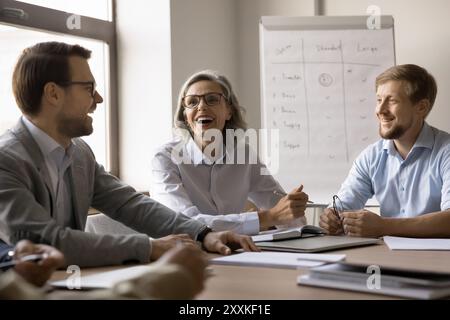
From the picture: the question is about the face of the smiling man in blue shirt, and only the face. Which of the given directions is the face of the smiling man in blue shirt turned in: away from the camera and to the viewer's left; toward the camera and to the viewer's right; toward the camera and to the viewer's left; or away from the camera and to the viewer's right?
toward the camera and to the viewer's left

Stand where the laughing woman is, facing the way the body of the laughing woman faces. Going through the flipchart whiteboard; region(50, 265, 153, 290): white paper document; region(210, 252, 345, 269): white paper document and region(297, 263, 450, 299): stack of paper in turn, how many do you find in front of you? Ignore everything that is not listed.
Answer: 3

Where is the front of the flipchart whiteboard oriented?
toward the camera

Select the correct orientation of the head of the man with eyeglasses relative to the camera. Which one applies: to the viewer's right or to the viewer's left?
to the viewer's right

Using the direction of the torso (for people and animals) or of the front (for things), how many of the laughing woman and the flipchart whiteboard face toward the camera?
2

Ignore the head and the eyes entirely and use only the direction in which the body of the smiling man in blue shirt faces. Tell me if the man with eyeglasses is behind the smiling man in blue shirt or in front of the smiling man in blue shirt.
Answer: in front

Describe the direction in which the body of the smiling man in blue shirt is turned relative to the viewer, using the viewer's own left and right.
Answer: facing the viewer and to the left of the viewer

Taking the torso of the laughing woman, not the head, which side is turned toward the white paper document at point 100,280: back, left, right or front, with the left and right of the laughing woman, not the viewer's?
front

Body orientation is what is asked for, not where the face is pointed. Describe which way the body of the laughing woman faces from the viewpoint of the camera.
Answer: toward the camera

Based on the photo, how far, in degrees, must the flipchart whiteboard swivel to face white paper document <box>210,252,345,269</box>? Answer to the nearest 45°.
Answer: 0° — it already faces it

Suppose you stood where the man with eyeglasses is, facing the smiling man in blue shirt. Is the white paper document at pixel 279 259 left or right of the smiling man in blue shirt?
right

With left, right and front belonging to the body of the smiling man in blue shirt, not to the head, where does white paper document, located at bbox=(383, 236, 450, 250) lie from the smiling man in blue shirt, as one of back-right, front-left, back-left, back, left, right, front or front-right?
front-left

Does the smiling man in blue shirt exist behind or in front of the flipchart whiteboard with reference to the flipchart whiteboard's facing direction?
in front

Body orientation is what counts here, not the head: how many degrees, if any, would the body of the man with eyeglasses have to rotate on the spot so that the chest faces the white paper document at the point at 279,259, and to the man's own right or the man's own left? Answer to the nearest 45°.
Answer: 0° — they already face it

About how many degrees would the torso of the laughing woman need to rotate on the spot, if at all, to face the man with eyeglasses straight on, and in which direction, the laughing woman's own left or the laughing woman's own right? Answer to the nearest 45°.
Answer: approximately 45° to the laughing woman's own right
